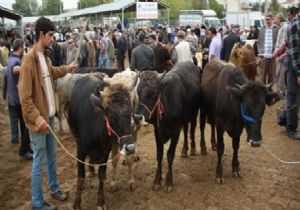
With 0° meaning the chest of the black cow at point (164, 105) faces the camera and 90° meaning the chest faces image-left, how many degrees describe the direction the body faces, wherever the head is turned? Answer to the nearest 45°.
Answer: approximately 45°

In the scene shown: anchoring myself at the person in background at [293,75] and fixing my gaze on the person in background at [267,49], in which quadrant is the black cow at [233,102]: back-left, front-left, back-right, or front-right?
back-left

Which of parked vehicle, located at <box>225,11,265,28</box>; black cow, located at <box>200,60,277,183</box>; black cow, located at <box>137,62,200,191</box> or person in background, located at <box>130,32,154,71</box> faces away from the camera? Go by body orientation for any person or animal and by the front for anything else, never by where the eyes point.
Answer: the person in background

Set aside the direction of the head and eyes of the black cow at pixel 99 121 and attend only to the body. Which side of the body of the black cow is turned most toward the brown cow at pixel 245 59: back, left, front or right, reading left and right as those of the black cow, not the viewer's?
left

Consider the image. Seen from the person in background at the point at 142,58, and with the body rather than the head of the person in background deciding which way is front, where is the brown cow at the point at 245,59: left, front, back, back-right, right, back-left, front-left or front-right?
right

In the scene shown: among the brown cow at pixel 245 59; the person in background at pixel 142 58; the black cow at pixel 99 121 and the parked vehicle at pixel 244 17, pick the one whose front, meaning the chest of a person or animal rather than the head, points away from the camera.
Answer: the person in background

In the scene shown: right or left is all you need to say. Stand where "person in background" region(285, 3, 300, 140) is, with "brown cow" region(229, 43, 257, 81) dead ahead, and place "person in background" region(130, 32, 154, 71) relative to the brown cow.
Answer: left

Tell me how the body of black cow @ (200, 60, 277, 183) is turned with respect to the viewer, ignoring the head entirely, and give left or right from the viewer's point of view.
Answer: facing the viewer and to the right of the viewer

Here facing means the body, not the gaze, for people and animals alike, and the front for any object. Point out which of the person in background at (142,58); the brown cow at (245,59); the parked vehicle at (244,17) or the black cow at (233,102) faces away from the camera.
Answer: the person in background

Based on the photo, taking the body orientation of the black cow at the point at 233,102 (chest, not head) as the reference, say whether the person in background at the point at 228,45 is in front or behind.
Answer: behind

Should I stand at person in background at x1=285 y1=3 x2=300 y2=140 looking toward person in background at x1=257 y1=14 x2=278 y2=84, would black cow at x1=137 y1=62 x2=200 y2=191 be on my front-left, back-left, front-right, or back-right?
back-left

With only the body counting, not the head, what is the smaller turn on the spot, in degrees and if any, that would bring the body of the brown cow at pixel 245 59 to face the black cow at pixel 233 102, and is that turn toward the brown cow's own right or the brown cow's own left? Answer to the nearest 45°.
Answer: approximately 45° to the brown cow's own left

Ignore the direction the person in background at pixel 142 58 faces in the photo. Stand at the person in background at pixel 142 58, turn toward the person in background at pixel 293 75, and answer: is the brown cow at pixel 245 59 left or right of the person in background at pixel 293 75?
left

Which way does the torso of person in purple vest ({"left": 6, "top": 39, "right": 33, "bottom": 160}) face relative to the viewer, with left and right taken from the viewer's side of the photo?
facing away from the viewer and to the right of the viewer

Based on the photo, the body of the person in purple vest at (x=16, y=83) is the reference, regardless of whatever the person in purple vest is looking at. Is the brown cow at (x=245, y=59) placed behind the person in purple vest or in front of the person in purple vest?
in front
